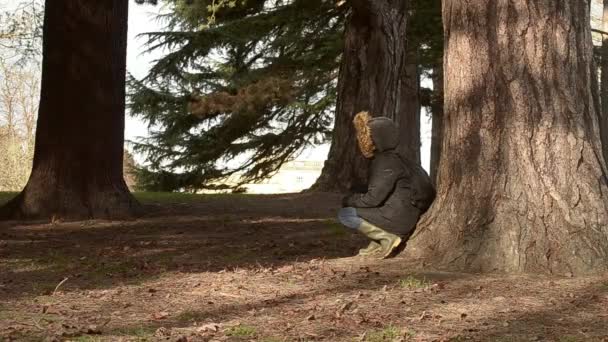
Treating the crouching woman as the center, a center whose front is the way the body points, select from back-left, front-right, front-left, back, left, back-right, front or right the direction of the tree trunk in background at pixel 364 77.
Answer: right

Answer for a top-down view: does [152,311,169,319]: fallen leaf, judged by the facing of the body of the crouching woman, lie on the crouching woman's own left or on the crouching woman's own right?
on the crouching woman's own left

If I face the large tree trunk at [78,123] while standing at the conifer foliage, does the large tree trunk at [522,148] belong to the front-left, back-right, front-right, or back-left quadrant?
front-left

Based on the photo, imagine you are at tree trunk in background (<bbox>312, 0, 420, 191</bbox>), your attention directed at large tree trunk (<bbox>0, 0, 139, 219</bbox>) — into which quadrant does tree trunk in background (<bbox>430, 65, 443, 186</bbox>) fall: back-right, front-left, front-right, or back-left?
back-right

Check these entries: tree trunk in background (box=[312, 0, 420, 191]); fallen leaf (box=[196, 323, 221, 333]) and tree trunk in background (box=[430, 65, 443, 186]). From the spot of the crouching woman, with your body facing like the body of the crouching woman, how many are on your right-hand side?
2

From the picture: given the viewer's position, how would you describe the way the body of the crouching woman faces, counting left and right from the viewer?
facing to the left of the viewer

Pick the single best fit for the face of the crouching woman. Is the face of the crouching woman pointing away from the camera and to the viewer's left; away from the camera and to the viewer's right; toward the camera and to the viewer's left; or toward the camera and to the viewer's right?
away from the camera and to the viewer's left
